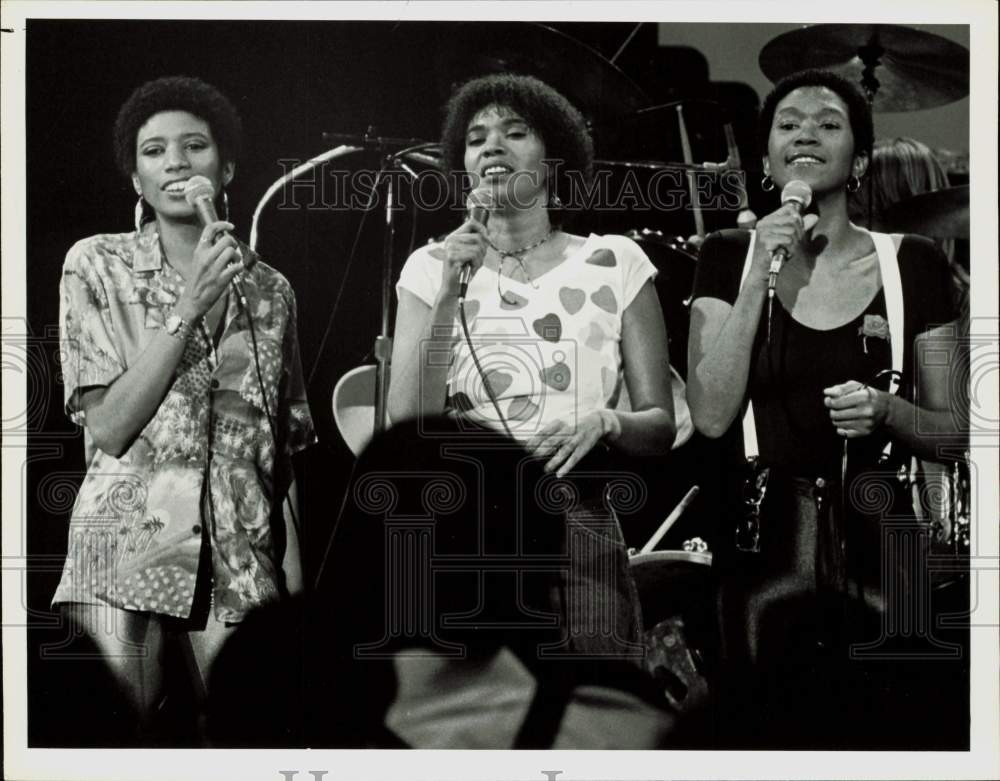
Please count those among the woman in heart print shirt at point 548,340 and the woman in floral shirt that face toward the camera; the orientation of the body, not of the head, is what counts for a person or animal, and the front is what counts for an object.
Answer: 2

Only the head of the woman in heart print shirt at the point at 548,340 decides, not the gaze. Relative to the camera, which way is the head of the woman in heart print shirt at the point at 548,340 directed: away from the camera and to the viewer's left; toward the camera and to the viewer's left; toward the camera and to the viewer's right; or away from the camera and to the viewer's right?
toward the camera and to the viewer's left

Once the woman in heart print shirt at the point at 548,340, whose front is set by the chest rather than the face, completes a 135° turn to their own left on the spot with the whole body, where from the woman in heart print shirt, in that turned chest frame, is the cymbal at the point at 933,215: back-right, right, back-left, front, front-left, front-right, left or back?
front-right

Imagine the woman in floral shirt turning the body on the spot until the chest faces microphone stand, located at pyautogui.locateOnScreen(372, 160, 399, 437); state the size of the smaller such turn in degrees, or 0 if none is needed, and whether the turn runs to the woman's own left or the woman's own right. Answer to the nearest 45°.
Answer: approximately 90° to the woman's own left

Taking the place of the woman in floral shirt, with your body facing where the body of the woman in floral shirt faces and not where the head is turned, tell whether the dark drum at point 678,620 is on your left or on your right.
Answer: on your left

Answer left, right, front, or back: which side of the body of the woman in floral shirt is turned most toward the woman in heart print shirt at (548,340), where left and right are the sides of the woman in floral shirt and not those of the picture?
left

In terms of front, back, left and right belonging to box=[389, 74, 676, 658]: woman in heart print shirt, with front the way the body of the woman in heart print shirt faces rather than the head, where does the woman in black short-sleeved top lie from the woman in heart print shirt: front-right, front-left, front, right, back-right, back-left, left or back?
left

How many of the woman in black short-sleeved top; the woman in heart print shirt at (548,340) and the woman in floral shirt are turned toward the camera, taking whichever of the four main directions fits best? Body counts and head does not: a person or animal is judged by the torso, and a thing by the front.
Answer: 3
